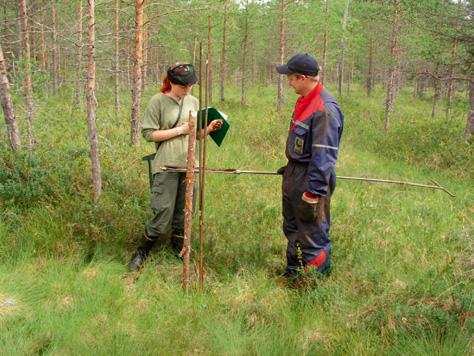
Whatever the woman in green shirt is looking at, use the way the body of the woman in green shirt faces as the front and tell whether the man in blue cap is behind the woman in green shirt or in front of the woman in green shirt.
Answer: in front

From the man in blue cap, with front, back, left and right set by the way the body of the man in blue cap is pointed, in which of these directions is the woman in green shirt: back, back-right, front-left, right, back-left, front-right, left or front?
front

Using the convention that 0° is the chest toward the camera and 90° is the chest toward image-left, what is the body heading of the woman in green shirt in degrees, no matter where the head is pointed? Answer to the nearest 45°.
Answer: approximately 315°

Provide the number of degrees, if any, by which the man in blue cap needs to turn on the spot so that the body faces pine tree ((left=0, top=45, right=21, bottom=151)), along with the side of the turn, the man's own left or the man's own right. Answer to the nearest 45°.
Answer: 0° — they already face it

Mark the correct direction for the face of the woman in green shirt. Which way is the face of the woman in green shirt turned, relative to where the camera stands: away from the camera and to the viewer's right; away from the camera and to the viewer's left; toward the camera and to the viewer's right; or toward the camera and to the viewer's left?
toward the camera and to the viewer's right

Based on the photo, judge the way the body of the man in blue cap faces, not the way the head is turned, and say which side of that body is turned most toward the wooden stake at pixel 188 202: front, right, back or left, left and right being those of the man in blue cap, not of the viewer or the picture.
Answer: front

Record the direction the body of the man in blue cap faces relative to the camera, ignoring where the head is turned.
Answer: to the viewer's left

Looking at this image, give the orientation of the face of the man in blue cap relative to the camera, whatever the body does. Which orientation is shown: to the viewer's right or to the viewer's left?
to the viewer's left

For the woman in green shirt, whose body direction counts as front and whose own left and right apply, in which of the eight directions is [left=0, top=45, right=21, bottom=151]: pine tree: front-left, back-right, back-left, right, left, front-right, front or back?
back

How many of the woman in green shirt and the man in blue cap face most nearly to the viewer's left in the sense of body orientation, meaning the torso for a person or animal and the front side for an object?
1

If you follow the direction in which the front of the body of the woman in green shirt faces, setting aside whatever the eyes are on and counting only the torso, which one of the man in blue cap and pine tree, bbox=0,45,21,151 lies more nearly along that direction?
the man in blue cap

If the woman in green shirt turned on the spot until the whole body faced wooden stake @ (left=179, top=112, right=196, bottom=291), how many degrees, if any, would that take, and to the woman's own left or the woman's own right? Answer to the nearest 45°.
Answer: approximately 45° to the woman's own right

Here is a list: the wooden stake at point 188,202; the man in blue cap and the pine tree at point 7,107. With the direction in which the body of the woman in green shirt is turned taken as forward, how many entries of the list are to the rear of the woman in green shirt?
1
